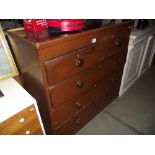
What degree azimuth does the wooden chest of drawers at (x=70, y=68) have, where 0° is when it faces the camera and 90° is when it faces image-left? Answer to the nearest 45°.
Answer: approximately 315°

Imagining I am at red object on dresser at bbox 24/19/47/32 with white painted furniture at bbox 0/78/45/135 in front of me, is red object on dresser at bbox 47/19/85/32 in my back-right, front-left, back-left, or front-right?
back-left
